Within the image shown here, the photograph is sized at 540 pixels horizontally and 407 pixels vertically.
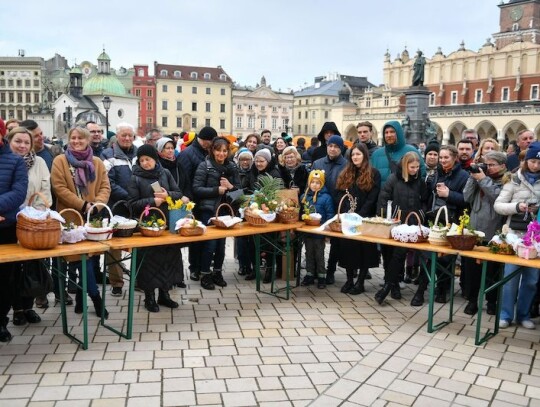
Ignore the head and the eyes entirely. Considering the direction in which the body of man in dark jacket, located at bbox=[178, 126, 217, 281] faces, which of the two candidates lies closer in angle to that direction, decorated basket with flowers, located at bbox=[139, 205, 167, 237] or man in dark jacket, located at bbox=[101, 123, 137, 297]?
the decorated basket with flowers

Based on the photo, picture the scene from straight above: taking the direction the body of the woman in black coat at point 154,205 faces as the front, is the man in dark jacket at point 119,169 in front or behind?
behind

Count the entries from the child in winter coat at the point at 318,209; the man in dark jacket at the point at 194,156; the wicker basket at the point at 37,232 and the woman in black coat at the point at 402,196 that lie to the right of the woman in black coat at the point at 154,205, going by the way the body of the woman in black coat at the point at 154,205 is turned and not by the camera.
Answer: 1

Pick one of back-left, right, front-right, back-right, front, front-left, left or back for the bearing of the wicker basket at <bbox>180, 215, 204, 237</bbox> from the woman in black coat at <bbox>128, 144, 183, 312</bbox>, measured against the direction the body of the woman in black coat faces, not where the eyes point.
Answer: front

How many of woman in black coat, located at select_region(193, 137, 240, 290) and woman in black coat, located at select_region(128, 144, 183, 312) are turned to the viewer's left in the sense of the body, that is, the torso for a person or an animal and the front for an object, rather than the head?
0

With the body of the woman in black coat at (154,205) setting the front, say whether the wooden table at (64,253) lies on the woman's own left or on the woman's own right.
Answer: on the woman's own right

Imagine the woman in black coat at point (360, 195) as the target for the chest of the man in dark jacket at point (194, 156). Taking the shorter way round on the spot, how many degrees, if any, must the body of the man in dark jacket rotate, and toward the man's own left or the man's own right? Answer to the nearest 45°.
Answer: approximately 45° to the man's own left

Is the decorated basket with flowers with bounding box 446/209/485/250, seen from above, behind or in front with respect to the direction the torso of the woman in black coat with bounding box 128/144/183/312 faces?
in front

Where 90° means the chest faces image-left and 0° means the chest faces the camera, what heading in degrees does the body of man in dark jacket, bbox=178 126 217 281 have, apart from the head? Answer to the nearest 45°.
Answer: approximately 315°

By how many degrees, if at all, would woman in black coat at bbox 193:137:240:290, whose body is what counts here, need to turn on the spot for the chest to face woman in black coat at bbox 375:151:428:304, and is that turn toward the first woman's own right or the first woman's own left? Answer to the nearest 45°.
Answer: approximately 45° to the first woman's own left

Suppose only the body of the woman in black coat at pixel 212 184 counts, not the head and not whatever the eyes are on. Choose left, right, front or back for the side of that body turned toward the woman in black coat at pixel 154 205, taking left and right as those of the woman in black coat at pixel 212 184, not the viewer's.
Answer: right

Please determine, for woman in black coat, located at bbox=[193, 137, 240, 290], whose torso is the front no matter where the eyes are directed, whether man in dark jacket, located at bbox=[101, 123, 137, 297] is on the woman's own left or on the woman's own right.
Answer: on the woman's own right

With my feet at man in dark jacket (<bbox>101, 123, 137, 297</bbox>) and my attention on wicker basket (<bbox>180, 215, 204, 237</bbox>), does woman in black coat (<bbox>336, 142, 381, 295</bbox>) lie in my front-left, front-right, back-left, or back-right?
front-left

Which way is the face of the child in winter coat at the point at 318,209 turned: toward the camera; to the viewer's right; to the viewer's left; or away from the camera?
toward the camera

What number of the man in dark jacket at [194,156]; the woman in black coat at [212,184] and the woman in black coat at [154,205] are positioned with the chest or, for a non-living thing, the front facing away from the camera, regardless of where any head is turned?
0

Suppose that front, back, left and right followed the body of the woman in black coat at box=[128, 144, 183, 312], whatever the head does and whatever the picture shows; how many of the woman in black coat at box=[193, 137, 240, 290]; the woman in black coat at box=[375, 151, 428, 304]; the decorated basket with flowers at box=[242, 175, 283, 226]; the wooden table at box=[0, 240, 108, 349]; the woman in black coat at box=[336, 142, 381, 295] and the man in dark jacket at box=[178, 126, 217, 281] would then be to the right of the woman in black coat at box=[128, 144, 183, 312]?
1
